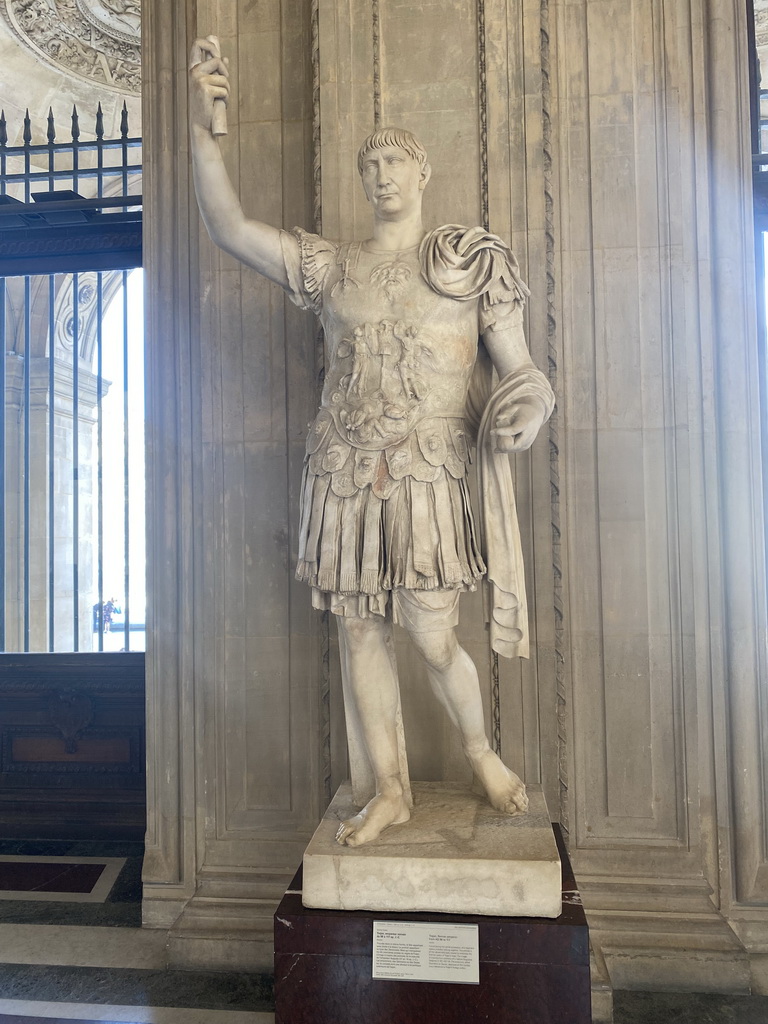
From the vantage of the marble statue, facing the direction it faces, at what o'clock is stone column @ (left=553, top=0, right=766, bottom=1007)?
The stone column is roughly at 8 o'clock from the marble statue.

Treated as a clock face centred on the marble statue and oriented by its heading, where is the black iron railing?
The black iron railing is roughly at 5 o'clock from the marble statue.

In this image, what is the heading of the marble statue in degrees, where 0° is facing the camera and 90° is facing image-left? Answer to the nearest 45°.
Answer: approximately 0°
